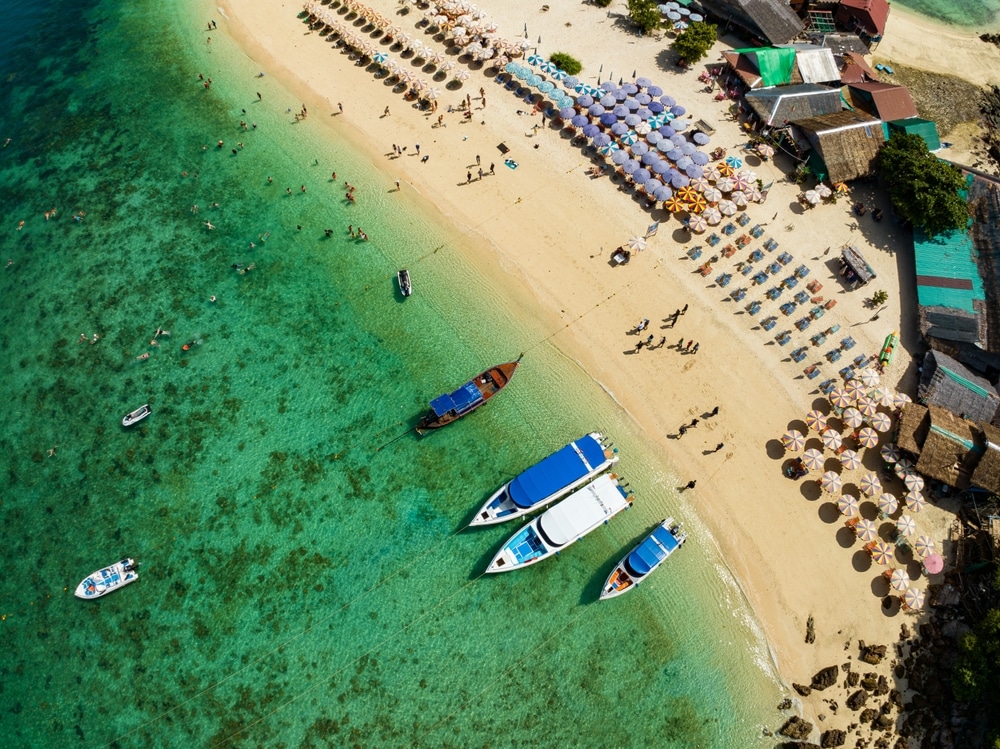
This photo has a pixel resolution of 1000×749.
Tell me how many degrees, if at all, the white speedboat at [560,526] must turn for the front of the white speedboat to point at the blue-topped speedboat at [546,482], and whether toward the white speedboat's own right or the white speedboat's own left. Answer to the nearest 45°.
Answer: approximately 135° to the white speedboat's own right

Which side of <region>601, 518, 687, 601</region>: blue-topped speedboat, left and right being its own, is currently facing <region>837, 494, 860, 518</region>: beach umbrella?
back

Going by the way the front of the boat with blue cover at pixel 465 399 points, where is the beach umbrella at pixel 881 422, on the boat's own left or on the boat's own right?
on the boat's own right

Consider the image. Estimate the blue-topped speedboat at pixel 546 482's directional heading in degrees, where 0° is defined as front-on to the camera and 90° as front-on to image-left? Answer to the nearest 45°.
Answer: approximately 45°

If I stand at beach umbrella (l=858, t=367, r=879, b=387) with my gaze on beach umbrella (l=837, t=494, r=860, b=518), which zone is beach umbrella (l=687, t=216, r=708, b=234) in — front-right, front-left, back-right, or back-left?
back-right

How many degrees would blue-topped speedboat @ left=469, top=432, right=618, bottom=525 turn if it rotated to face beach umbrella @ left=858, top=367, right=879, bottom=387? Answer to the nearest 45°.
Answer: approximately 135° to its left

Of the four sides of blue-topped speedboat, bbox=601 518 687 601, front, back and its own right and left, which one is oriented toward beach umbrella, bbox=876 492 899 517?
back

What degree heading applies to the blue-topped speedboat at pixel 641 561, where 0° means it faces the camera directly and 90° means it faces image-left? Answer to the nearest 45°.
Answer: approximately 45°

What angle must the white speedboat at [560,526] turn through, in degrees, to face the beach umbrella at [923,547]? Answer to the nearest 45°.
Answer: approximately 135° to its left

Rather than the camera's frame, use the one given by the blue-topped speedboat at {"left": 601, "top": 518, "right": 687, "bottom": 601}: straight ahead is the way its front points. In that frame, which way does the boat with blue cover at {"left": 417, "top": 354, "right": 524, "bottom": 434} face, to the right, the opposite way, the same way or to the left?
the opposite way

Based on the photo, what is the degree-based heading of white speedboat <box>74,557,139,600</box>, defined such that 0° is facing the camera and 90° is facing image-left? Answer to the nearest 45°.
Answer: approximately 45°
